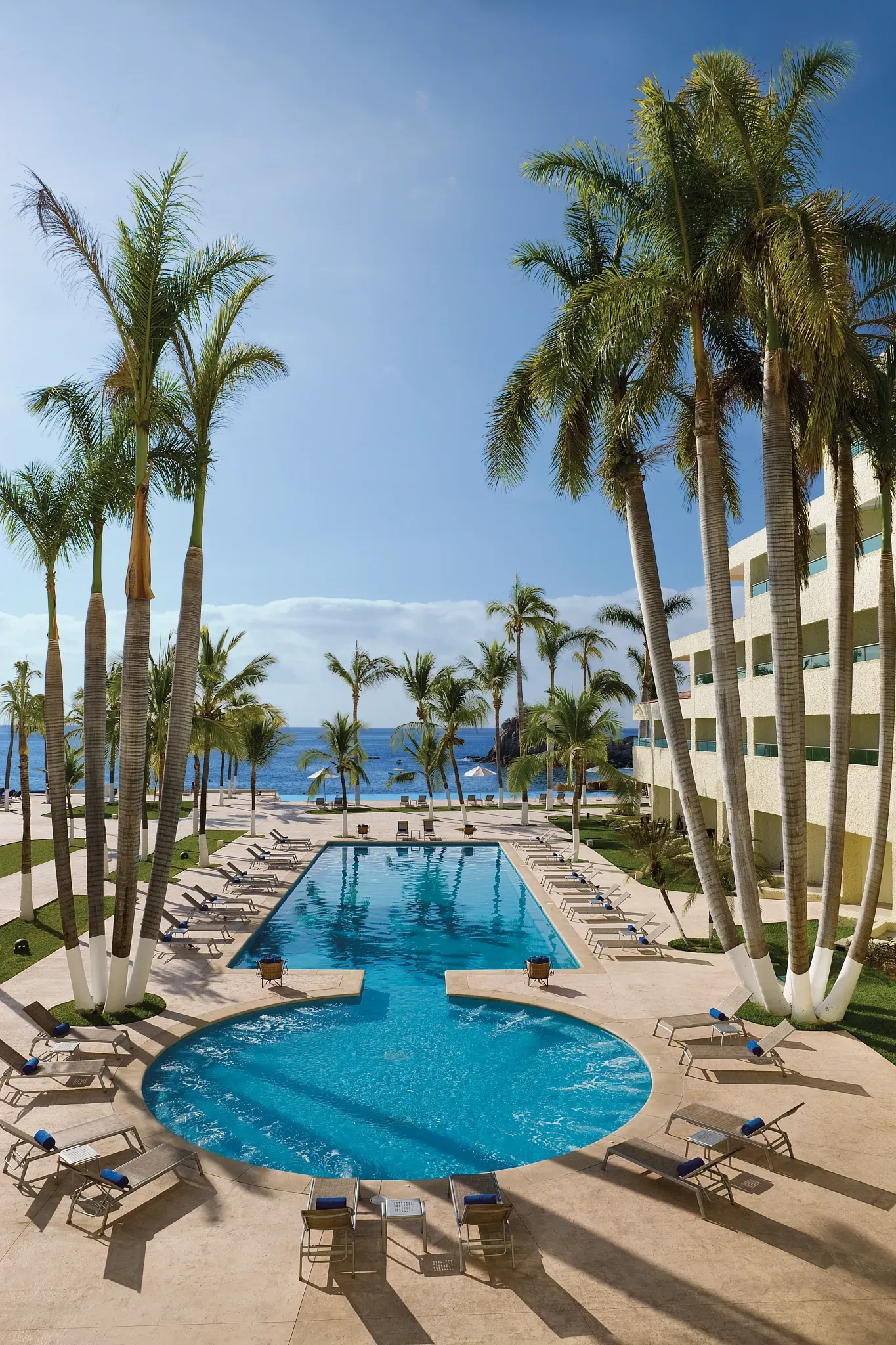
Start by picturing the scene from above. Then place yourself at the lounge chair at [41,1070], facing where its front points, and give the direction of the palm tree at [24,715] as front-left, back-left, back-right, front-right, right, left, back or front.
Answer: left

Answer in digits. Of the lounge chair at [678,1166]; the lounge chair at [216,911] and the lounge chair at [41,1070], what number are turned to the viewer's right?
2

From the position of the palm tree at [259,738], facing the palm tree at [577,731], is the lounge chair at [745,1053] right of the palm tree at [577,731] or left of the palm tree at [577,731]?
right

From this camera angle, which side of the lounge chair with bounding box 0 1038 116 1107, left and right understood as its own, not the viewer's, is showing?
right

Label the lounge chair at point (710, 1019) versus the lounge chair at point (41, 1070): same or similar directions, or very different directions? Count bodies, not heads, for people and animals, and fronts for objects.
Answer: very different directions

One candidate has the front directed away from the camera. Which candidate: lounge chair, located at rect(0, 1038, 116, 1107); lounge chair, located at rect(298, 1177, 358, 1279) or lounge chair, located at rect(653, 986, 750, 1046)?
lounge chair, located at rect(298, 1177, 358, 1279)

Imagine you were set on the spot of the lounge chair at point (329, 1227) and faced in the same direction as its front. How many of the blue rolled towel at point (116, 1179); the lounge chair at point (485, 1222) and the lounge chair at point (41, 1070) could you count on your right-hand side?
1

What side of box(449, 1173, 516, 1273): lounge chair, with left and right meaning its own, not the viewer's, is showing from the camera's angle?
back
